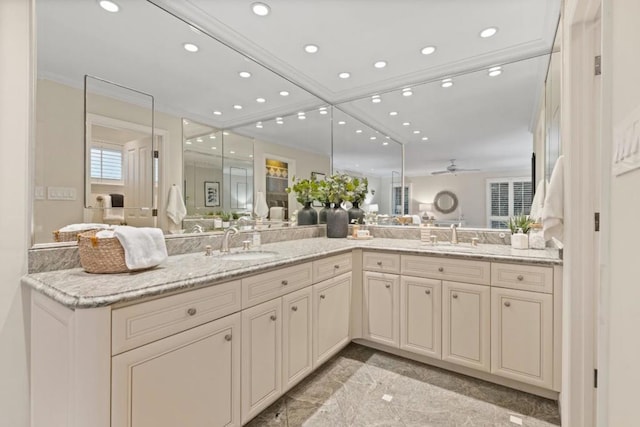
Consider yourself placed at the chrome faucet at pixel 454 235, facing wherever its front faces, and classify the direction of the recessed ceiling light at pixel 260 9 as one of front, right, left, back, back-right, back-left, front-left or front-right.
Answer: front-right

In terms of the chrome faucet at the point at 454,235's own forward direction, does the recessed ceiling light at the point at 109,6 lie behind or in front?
in front

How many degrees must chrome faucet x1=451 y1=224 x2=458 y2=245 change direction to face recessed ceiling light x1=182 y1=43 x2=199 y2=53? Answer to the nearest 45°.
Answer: approximately 45° to its right

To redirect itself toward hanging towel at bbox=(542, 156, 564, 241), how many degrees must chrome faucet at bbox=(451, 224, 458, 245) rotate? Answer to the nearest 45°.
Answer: approximately 45° to its left

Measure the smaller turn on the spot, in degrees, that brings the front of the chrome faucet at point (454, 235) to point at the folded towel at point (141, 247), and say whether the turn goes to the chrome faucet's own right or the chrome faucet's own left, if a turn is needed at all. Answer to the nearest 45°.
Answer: approximately 45° to the chrome faucet's own right

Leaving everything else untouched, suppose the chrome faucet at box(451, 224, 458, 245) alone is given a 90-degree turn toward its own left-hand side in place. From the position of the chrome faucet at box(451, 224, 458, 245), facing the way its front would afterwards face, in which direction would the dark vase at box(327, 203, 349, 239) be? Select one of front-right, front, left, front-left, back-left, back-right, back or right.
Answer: back

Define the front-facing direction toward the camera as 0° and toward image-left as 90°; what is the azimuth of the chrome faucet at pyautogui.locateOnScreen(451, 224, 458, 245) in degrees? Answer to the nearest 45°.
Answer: approximately 0°
